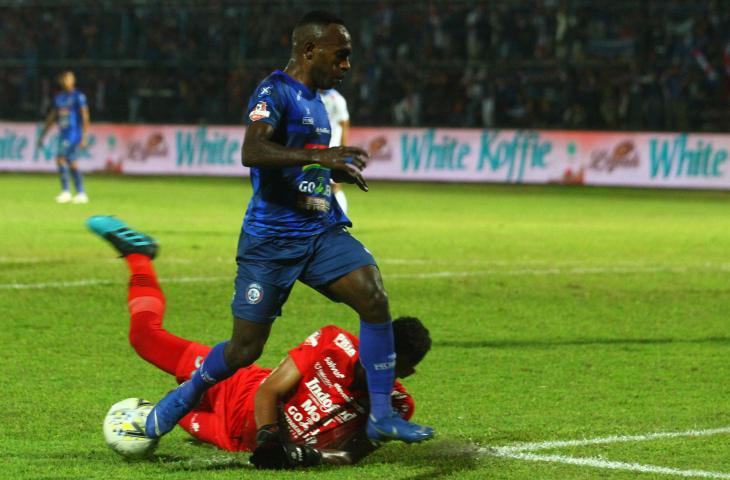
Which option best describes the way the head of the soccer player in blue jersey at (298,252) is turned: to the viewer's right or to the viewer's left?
to the viewer's right

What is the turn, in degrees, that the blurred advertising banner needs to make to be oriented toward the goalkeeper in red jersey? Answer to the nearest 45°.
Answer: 0° — it already faces them

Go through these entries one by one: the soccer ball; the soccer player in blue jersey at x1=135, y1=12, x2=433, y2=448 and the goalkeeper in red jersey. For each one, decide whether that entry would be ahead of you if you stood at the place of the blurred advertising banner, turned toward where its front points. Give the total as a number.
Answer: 3

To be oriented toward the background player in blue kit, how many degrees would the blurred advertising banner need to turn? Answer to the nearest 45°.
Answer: approximately 45° to its right

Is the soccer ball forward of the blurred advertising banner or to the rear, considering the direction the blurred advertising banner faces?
forward

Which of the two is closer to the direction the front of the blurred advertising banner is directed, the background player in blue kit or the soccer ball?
the soccer ball

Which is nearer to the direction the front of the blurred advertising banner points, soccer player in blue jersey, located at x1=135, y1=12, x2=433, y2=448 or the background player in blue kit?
the soccer player in blue jersey

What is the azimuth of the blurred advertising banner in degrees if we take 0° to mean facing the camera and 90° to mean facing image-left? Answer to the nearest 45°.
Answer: approximately 0°

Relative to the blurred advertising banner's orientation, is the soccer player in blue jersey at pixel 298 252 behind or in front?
in front
